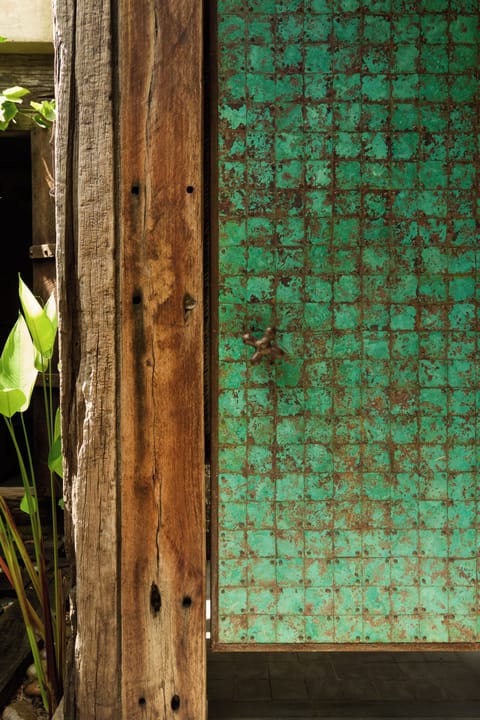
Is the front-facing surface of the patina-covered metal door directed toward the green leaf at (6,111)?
no

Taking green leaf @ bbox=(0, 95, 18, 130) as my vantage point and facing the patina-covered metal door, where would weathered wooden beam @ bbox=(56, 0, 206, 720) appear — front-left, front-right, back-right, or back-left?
front-right

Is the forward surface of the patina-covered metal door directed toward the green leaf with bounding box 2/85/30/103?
no

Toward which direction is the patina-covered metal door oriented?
toward the camera
